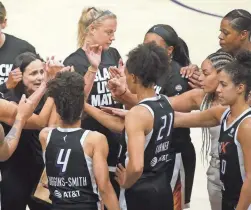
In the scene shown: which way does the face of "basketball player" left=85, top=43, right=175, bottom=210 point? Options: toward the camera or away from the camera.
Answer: away from the camera

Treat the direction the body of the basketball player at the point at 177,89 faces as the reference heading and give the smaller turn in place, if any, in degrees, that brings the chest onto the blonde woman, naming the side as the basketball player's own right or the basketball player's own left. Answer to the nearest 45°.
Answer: approximately 45° to the basketball player's own right

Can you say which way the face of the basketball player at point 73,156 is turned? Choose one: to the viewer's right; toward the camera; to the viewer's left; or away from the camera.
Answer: away from the camera

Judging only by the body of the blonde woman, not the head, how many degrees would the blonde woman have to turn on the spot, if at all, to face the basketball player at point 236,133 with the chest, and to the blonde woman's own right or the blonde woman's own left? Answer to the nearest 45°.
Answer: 0° — they already face them

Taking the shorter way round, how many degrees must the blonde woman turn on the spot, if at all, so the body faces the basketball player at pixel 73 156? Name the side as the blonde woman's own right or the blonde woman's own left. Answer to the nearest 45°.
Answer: approximately 45° to the blonde woman's own right

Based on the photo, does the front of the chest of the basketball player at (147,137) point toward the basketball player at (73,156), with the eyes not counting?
no

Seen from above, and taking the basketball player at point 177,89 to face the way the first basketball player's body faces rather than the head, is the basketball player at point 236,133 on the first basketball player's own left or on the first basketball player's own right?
on the first basketball player's own left

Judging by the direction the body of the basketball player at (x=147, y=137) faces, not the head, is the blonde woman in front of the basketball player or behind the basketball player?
in front

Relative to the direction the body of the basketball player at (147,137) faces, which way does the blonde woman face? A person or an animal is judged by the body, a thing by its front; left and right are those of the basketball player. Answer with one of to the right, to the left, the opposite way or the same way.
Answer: the opposite way

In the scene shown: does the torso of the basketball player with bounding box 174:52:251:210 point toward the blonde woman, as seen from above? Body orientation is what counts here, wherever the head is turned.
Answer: no

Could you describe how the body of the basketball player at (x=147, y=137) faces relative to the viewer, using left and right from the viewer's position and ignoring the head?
facing away from the viewer and to the left of the viewer
